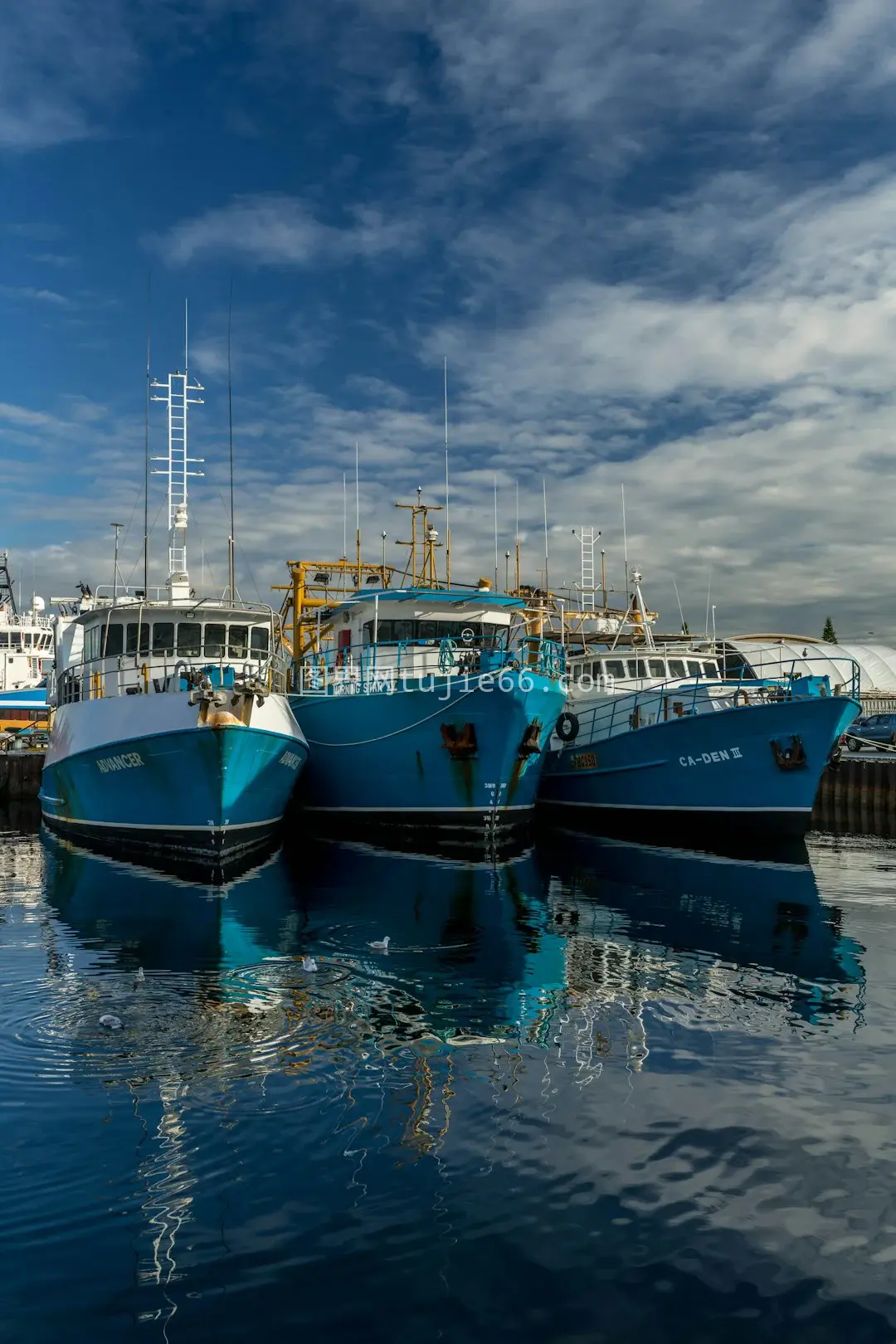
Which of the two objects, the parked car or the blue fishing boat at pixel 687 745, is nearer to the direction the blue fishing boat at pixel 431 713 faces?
the blue fishing boat

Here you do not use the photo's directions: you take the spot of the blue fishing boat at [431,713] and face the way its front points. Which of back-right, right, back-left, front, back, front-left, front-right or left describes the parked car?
left

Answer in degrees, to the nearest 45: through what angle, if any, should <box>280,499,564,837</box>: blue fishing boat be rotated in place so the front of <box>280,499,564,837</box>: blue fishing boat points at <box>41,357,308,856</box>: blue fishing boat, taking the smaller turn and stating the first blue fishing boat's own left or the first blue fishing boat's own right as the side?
approximately 135° to the first blue fishing boat's own right

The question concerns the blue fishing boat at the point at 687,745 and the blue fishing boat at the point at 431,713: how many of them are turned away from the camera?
0

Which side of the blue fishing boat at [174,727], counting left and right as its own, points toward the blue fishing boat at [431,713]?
left

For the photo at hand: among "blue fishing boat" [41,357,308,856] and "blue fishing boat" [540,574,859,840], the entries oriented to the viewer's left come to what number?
0

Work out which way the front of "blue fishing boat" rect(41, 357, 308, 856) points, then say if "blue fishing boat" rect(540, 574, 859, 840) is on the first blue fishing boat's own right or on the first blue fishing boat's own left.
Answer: on the first blue fishing boat's own left

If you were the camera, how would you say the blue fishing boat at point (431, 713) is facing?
facing the viewer and to the right of the viewer

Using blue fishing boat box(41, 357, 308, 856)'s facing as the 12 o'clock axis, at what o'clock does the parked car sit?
The parked car is roughly at 8 o'clock from the blue fishing boat.

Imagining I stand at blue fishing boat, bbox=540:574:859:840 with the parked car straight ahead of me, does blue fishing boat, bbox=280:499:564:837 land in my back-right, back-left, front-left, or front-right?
back-left

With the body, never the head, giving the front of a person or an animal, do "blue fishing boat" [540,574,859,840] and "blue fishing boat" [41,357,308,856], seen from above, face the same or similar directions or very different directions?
same or similar directions

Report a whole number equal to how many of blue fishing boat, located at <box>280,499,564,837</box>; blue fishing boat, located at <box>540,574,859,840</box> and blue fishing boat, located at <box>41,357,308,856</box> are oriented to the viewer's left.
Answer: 0

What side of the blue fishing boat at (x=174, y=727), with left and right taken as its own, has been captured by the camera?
front

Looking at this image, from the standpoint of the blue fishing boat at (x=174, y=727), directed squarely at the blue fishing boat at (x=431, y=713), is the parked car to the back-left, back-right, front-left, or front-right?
front-left
